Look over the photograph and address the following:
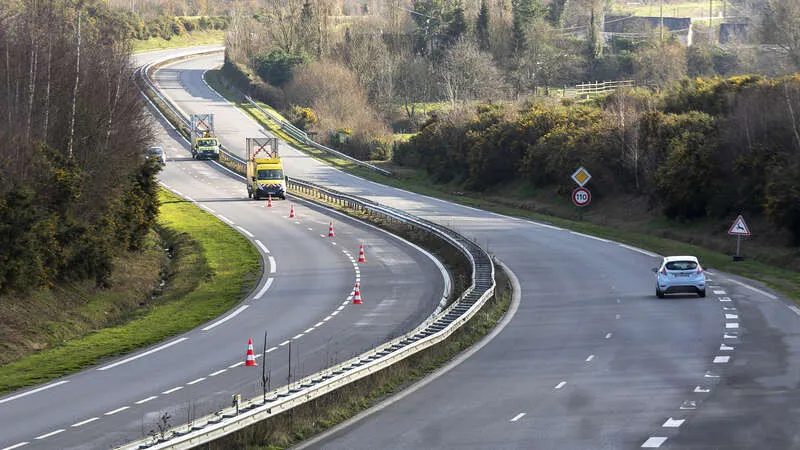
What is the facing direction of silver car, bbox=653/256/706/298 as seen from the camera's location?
facing away from the viewer
